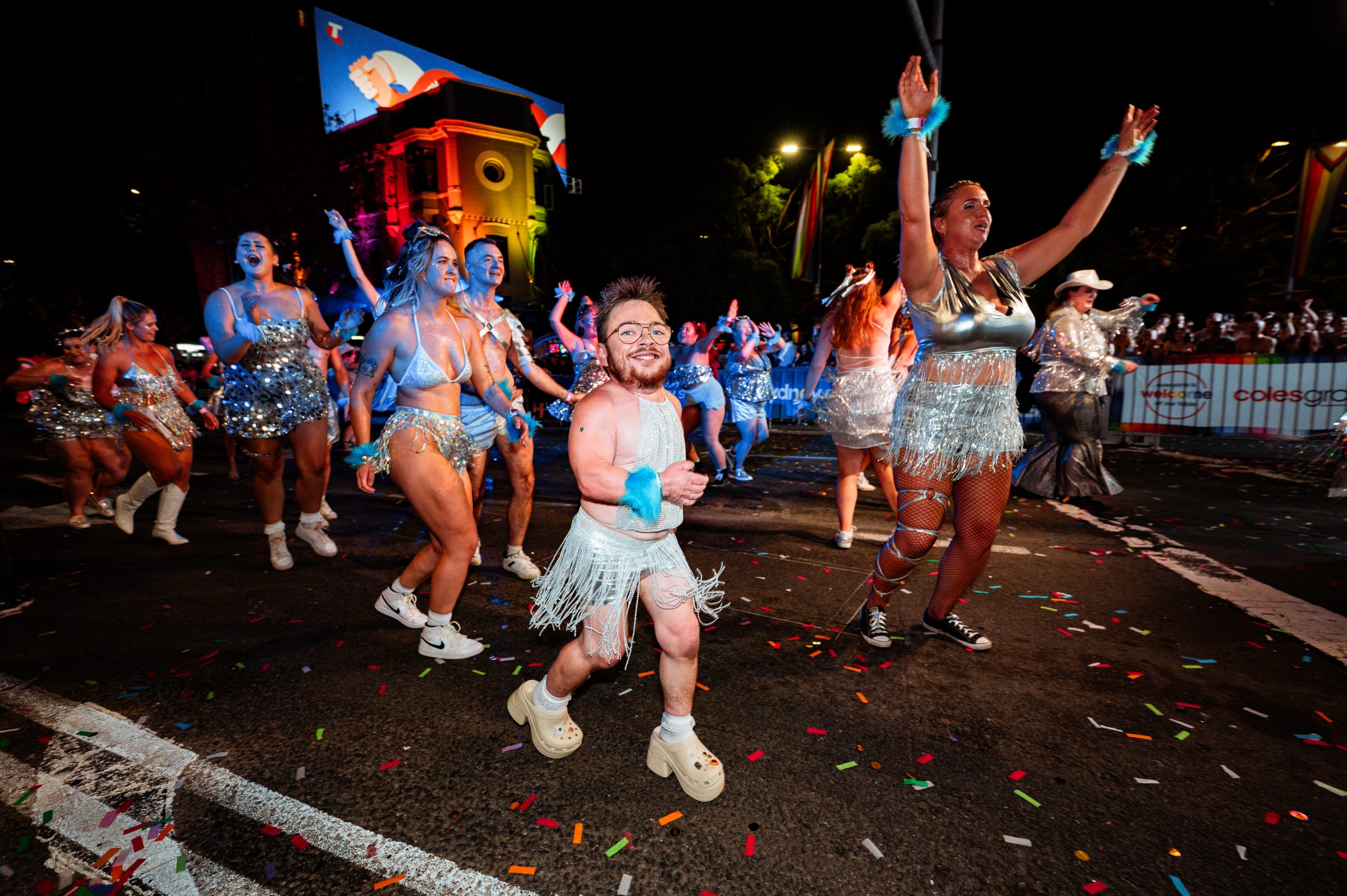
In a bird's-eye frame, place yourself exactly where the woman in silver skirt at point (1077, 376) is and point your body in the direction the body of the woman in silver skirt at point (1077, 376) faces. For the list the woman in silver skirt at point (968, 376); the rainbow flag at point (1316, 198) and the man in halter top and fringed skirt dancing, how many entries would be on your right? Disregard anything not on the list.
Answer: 2

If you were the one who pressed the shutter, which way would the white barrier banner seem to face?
facing the viewer

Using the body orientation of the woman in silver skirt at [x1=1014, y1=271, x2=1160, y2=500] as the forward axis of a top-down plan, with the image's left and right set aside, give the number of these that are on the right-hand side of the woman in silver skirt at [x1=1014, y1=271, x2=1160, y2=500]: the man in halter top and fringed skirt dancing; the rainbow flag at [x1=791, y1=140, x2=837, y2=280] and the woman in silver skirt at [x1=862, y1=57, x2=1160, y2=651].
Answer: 2

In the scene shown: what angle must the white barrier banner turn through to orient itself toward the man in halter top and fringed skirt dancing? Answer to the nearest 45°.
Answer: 0° — it already faces them

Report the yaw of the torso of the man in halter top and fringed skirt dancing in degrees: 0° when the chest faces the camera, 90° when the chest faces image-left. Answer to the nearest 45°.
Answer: approximately 315°

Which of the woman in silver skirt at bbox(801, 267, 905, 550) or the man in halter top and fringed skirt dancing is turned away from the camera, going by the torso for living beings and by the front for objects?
the woman in silver skirt

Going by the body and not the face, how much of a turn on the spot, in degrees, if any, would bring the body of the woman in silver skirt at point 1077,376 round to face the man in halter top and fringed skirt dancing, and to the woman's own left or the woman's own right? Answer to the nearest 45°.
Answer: approximately 90° to the woman's own right

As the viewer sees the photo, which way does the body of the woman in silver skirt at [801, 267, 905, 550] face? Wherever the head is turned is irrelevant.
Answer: away from the camera

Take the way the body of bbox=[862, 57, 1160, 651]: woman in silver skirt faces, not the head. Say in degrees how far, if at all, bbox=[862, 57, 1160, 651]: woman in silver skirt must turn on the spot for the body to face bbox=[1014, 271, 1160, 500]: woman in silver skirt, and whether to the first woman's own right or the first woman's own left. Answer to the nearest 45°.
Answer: approximately 135° to the first woman's own left

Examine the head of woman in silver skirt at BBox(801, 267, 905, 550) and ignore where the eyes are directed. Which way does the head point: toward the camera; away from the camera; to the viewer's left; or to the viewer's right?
away from the camera

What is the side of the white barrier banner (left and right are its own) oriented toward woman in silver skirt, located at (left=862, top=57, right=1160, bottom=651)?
front

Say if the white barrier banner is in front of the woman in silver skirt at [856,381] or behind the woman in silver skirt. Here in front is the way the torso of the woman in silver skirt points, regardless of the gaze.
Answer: in front

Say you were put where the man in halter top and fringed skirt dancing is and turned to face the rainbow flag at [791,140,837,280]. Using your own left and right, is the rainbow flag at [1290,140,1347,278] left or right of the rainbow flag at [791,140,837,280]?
right
